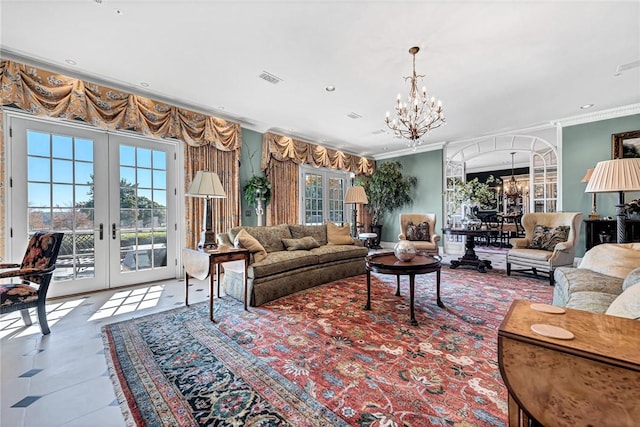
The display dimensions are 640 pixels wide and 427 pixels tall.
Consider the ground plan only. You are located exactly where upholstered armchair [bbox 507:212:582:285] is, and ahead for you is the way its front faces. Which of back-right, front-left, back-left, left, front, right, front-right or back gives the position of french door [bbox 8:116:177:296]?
front

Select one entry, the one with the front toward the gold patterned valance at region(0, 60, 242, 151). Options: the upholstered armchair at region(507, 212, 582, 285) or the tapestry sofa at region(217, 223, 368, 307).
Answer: the upholstered armchair

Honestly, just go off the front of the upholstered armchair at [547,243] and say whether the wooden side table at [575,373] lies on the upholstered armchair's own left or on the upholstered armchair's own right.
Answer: on the upholstered armchair's own left

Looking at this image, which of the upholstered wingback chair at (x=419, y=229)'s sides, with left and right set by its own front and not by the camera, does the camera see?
front

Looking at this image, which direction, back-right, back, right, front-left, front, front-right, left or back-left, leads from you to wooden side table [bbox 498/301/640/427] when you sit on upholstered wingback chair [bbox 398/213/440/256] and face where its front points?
front

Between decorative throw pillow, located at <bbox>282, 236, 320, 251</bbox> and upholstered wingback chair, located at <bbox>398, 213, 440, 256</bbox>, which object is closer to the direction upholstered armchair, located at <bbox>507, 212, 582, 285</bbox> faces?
the decorative throw pillow

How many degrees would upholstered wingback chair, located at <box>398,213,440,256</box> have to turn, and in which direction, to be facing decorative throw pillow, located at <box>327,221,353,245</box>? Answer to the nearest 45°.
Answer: approximately 45° to its right

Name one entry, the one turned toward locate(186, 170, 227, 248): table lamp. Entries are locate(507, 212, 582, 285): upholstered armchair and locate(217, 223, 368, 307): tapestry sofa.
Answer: the upholstered armchair

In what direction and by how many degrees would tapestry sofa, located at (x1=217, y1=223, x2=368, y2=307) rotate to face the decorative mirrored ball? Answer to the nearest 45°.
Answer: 0° — it already faces it

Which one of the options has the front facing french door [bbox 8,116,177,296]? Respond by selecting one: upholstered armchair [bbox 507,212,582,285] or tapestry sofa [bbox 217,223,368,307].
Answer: the upholstered armchair

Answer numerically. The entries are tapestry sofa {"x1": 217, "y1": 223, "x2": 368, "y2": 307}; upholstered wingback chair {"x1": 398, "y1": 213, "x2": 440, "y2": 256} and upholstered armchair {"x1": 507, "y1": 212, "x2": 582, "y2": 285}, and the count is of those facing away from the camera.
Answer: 0

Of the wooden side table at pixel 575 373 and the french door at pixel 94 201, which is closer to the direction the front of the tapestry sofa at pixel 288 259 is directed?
the wooden side table

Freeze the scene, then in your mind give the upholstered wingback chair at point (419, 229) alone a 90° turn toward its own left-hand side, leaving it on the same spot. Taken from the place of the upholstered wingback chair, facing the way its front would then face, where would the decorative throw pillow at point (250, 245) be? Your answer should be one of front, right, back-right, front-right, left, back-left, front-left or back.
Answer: back-right

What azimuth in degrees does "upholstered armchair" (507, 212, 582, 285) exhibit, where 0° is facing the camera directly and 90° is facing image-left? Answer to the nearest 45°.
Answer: approximately 45°

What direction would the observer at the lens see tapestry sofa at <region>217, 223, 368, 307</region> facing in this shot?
facing the viewer and to the right of the viewer

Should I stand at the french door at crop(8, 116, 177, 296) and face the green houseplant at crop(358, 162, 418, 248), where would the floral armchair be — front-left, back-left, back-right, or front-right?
back-right

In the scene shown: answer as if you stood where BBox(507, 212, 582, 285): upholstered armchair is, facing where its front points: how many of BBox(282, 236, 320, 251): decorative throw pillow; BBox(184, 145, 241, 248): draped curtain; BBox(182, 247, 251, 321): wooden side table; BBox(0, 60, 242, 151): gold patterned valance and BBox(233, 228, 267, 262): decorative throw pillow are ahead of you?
5

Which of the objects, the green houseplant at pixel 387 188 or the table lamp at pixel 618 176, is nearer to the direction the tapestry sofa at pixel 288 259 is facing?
the table lamp

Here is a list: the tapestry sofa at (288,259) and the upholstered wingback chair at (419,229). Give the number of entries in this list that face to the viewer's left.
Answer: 0

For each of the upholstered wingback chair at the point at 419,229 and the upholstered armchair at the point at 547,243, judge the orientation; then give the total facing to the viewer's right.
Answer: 0
